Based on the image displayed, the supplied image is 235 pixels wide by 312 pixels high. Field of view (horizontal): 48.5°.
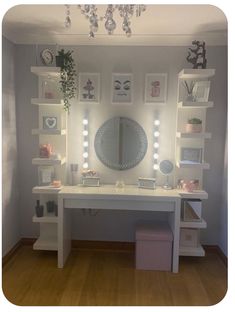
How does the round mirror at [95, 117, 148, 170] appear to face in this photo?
toward the camera

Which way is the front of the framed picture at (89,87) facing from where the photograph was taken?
facing the viewer

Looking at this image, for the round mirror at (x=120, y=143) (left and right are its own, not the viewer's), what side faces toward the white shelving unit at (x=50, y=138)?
right

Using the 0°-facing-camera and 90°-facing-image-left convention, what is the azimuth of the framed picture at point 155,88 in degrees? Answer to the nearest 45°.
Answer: approximately 0°

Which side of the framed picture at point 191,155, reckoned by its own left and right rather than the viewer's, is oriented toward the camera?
front

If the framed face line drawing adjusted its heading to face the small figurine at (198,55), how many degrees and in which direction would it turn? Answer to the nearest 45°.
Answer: approximately 90° to its left

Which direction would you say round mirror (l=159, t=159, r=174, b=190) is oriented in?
toward the camera

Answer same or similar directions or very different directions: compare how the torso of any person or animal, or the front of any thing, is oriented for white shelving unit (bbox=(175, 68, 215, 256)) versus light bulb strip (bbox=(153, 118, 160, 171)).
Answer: same or similar directions

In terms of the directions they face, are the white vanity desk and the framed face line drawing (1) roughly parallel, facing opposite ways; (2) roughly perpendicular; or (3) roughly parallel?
roughly parallel

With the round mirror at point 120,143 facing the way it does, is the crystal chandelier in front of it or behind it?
in front

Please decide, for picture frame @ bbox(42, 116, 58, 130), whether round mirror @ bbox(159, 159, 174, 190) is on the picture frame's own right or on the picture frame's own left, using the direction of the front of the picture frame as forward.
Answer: on the picture frame's own left

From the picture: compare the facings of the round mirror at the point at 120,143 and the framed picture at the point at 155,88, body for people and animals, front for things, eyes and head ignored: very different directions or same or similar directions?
same or similar directions
